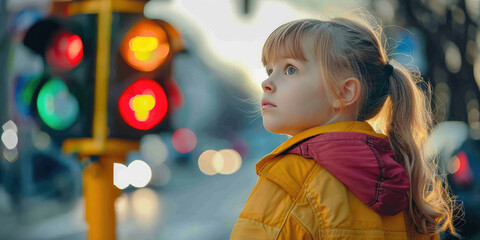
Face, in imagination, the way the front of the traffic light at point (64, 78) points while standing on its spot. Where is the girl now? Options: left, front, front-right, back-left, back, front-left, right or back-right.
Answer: left

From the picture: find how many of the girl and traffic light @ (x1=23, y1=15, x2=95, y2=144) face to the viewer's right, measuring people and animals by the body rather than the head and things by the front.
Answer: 0

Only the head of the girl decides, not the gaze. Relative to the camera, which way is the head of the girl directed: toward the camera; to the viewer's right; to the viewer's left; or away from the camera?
to the viewer's left

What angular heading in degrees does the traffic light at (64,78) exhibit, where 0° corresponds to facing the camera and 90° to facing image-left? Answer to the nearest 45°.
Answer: approximately 45°

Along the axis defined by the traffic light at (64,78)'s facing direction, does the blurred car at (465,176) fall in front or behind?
behind

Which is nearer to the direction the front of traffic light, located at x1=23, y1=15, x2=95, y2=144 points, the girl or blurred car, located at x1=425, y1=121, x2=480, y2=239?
the girl

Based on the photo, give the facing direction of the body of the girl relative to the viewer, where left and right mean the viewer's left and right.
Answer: facing to the left of the viewer

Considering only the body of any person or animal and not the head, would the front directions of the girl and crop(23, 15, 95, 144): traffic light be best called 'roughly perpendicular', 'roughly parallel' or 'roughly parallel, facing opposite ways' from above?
roughly perpendicular
